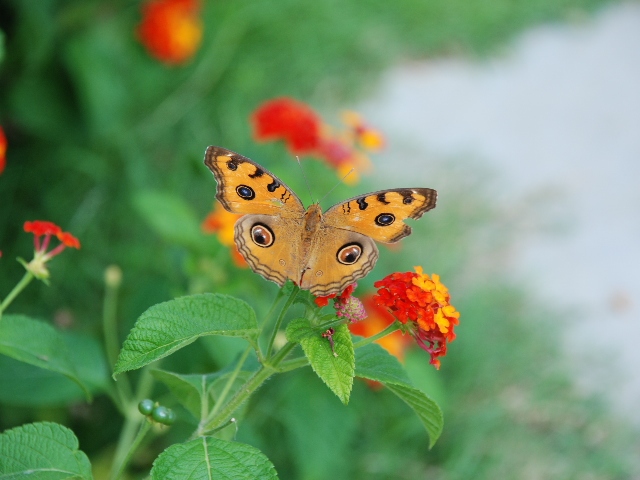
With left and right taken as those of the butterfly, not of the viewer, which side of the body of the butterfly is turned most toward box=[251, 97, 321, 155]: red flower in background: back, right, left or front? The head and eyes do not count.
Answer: front

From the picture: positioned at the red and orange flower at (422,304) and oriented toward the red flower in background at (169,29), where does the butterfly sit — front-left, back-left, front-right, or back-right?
front-left

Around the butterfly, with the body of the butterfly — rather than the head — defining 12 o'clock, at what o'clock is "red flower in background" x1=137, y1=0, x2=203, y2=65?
The red flower in background is roughly at 11 o'clock from the butterfly.

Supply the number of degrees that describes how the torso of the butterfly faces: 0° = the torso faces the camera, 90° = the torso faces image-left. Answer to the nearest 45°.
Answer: approximately 180°

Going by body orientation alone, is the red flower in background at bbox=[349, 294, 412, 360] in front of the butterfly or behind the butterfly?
in front
